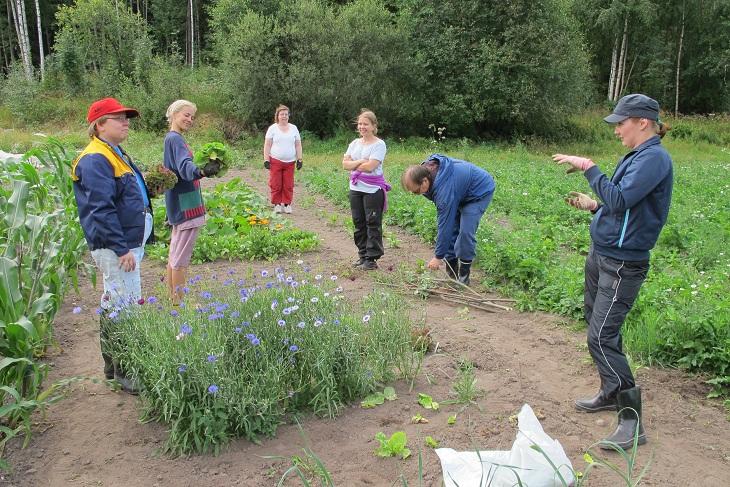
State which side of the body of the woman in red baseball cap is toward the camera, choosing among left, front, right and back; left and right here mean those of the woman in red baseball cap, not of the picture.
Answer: right

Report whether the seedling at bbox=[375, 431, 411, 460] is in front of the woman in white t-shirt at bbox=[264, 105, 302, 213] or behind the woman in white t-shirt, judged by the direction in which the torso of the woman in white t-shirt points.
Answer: in front

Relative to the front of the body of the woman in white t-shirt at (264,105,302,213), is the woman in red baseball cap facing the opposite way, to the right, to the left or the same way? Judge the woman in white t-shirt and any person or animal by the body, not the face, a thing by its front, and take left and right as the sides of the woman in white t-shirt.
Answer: to the left

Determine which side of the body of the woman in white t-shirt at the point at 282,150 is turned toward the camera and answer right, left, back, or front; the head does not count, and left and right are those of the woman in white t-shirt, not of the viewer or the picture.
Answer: front

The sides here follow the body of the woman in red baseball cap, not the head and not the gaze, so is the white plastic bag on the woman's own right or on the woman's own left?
on the woman's own right

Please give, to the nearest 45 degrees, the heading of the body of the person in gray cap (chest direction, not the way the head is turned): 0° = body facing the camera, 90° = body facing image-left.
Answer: approximately 90°

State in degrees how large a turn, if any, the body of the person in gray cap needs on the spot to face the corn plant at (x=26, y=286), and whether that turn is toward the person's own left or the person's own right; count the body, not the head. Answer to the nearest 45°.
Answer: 0° — they already face it

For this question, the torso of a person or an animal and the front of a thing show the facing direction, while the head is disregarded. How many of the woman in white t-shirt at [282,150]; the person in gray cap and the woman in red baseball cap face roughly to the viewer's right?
1

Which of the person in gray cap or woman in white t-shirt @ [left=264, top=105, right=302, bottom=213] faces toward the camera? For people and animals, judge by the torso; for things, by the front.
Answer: the woman in white t-shirt

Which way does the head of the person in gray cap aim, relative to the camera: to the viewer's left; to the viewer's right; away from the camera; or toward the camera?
to the viewer's left

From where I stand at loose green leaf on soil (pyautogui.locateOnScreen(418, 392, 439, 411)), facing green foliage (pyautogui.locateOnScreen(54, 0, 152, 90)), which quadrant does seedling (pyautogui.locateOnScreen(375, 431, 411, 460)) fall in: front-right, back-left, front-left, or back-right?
back-left

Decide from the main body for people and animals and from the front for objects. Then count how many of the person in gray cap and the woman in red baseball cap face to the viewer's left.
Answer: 1

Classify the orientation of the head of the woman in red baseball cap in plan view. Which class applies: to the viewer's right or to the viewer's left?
to the viewer's right

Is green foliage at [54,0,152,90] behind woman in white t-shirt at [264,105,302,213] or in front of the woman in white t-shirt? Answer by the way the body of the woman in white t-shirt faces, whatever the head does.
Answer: behind

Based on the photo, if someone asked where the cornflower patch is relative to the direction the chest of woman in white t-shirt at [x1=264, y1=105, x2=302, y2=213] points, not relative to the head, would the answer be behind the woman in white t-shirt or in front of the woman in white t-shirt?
in front

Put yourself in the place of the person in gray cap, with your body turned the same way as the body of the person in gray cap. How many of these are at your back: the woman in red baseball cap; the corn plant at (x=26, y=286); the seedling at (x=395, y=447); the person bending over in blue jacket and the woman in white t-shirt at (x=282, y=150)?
0
